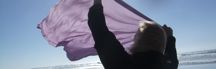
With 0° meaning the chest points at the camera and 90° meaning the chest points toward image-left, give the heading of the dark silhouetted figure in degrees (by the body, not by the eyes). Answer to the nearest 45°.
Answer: approximately 180°
